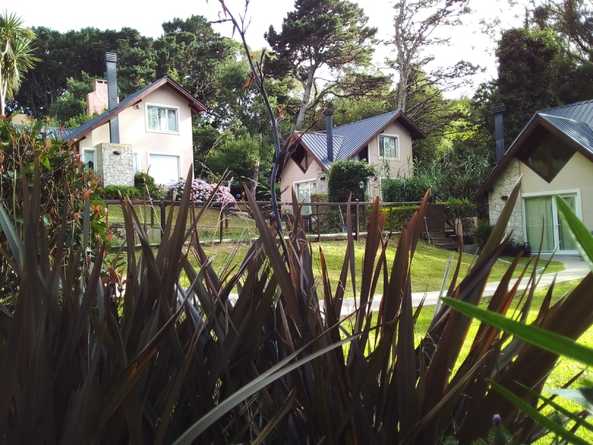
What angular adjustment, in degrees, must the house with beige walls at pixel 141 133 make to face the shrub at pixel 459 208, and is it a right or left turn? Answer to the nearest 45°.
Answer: approximately 45° to its left

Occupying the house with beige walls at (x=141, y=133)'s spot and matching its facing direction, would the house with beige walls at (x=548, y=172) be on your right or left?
on your left

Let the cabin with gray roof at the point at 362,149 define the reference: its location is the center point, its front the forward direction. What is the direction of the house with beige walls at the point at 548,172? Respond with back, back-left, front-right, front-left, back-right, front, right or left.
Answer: left

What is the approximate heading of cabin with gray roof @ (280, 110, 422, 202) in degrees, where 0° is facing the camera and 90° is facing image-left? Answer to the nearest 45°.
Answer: approximately 45°

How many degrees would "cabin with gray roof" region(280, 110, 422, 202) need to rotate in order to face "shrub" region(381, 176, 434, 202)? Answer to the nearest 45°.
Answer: approximately 45° to its left

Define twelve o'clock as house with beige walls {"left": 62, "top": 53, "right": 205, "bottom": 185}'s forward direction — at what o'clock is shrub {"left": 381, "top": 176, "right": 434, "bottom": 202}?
The shrub is roughly at 10 o'clock from the house with beige walls.

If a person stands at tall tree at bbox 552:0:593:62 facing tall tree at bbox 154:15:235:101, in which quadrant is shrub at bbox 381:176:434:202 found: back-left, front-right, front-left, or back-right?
front-left

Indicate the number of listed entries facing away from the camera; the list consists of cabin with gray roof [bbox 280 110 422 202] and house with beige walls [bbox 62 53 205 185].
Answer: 0

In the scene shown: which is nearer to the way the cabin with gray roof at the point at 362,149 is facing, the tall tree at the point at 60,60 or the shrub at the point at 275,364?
the shrub

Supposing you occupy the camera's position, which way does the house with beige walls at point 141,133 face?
facing the viewer

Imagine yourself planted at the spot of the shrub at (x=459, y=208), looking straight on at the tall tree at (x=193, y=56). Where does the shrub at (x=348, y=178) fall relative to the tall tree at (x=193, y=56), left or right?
left

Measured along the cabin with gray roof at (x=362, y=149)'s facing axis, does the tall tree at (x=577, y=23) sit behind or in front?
behind

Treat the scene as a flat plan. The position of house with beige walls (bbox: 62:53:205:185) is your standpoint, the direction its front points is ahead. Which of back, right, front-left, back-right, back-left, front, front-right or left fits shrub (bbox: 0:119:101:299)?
front

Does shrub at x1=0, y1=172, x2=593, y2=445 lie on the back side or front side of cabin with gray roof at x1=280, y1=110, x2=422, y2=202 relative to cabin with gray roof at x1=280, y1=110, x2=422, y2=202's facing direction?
on the front side

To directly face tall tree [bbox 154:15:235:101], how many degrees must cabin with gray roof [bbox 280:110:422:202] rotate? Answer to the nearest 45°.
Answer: approximately 90° to its right

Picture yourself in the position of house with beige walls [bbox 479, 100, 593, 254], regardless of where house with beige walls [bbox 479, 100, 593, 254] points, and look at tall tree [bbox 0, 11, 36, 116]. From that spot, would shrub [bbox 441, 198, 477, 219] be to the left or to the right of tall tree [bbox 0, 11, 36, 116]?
right
